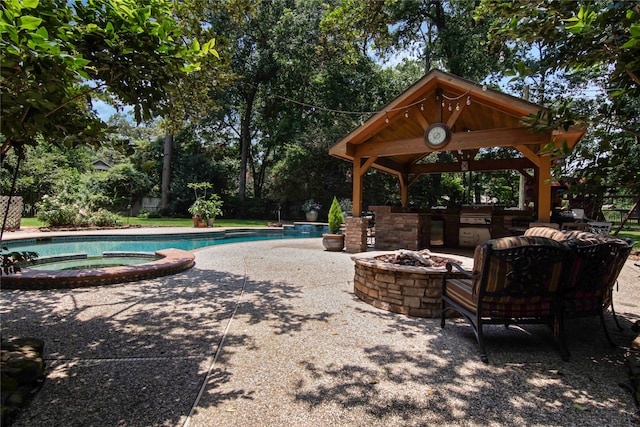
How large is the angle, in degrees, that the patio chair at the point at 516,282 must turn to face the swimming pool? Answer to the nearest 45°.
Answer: approximately 45° to its left

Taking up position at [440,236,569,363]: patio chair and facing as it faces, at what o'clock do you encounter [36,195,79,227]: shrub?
The shrub is roughly at 11 o'clock from the patio chair.

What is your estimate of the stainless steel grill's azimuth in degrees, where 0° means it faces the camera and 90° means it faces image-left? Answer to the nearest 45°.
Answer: approximately 0°

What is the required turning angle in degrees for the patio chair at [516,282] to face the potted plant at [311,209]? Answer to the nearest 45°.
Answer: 0° — it already faces it

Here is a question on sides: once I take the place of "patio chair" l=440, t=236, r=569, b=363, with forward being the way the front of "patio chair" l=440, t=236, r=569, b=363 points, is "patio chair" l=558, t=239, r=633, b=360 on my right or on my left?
on my right

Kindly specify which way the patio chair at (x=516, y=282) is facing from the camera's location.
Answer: facing away from the viewer and to the left of the viewer

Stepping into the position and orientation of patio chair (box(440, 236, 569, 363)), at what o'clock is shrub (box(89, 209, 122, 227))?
The shrub is roughly at 11 o'clock from the patio chair.
